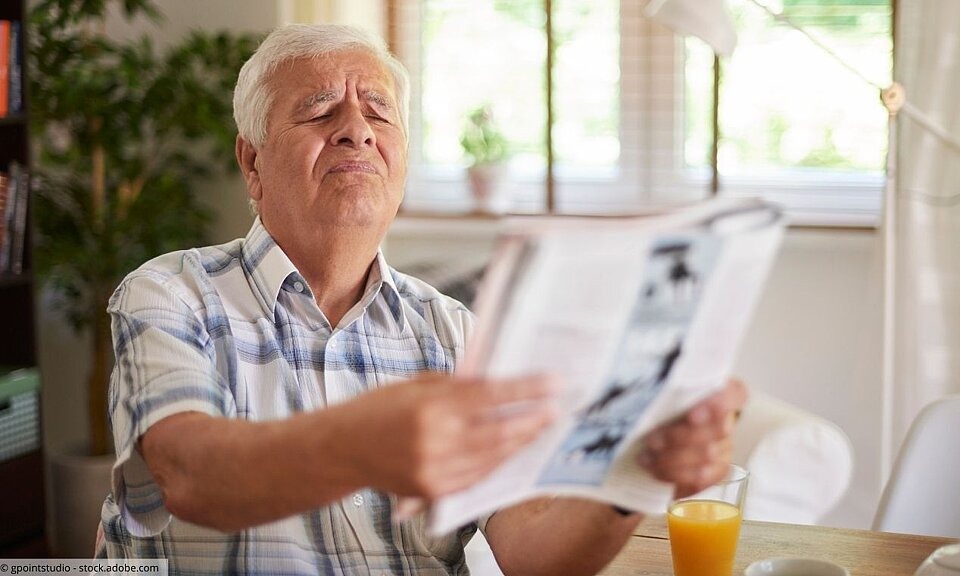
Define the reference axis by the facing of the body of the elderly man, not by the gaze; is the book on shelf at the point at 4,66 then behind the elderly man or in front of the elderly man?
behind

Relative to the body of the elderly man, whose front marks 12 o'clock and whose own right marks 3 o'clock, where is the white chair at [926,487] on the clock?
The white chair is roughly at 10 o'clock from the elderly man.

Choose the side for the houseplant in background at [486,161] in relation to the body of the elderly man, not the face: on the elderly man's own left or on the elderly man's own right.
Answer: on the elderly man's own left

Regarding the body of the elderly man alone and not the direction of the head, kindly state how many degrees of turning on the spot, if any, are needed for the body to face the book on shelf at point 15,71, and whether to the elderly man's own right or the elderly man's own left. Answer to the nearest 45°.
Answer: approximately 180°

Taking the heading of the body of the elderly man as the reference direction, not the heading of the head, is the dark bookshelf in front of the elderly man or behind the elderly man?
behind

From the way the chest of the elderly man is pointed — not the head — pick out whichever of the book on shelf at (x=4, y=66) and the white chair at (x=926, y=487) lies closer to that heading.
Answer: the white chair

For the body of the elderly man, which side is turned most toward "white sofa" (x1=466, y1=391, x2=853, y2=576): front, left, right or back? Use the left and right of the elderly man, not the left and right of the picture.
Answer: left

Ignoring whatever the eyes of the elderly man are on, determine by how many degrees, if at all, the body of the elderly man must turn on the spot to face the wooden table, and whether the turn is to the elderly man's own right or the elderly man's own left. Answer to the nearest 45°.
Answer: approximately 45° to the elderly man's own left

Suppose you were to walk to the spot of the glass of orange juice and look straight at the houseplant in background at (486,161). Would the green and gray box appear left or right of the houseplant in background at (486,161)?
left

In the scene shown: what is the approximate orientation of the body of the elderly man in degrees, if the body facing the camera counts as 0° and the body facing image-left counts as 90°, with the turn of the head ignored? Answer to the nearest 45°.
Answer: approximately 315°

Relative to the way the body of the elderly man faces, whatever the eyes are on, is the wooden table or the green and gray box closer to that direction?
the wooden table
